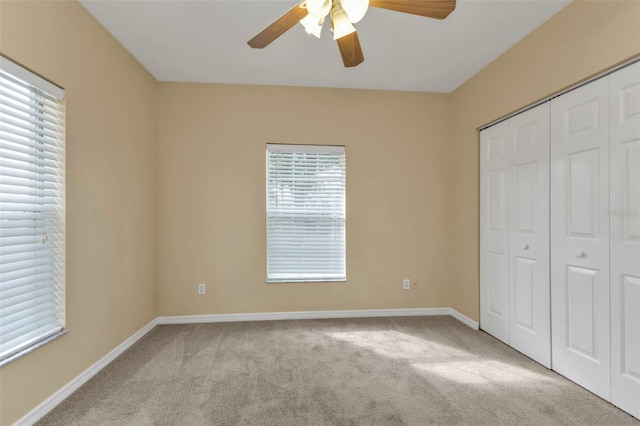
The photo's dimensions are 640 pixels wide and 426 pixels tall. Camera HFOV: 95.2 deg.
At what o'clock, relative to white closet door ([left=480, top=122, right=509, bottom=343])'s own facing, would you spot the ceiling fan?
The ceiling fan is roughly at 11 o'clock from the white closet door.

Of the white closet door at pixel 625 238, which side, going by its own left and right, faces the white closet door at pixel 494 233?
right

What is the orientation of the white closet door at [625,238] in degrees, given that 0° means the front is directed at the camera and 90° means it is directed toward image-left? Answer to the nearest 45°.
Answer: approximately 45°

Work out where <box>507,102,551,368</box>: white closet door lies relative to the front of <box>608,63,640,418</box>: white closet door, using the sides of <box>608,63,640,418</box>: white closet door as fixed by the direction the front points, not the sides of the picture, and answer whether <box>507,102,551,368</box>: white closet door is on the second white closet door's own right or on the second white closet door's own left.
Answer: on the second white closet door's own right

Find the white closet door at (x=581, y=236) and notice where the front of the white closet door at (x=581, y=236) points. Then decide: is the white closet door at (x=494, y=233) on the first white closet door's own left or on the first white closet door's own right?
on the first white closet door's own right

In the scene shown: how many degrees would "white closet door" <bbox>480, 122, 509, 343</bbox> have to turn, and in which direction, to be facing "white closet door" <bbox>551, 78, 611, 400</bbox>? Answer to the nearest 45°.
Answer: approximately 90° to its left

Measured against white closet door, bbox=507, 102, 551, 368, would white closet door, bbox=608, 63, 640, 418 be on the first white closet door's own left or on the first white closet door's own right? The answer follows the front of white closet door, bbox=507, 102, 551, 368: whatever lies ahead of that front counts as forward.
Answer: on the first white closet door's own left

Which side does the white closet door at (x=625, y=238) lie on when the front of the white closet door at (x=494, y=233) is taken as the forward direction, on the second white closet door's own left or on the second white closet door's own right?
on the second white closet door's own left

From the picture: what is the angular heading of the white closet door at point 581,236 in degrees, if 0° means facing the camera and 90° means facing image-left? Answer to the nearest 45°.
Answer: approximately 45°
